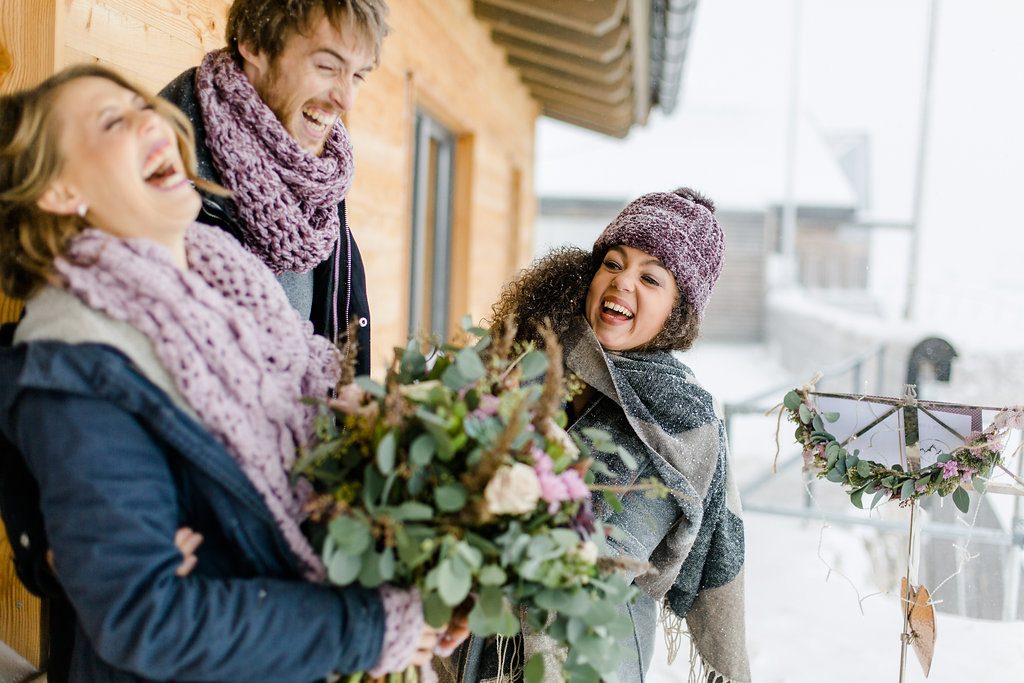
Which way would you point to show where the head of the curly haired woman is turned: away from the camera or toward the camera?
toward the camera

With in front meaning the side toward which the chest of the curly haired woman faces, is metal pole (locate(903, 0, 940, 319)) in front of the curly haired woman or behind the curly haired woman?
behind

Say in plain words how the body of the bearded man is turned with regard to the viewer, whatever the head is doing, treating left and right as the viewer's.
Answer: facing the viewer and to the right of the viewer

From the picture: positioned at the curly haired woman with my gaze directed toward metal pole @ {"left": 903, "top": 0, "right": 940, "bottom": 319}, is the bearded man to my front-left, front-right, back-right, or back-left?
back-left

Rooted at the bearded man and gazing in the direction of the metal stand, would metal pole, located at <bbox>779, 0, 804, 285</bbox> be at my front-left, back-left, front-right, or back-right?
front-left

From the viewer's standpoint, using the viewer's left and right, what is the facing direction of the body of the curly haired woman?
facing the viewer and to the left of the viewer

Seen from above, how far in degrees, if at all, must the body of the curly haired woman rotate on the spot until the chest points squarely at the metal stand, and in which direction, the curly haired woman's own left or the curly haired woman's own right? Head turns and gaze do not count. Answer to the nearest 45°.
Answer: approximately 135° to the curly haired woman's own left

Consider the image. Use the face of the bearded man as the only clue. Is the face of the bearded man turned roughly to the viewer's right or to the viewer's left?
to the viewer's right

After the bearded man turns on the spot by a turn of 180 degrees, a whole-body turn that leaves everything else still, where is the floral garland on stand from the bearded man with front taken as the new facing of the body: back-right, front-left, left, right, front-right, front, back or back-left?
back-right

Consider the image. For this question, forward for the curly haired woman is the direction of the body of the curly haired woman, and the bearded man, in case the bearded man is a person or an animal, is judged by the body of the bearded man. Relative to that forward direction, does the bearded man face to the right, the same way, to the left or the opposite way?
to the left

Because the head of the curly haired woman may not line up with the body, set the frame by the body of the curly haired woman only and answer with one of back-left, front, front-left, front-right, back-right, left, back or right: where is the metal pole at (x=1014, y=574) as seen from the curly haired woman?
back

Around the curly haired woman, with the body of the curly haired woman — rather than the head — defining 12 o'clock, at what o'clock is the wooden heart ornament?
The wooden heart ornament is roughly at 7 o'clock from the curly haired woman.

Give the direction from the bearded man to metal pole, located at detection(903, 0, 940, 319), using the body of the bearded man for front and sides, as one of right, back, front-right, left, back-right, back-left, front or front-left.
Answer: left

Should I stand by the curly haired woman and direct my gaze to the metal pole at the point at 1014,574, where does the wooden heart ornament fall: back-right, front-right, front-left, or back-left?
front-right

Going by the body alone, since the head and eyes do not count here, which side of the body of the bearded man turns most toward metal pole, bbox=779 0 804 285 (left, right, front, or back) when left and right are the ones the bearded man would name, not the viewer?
left

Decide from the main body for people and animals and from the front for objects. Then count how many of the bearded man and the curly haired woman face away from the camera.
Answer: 0
